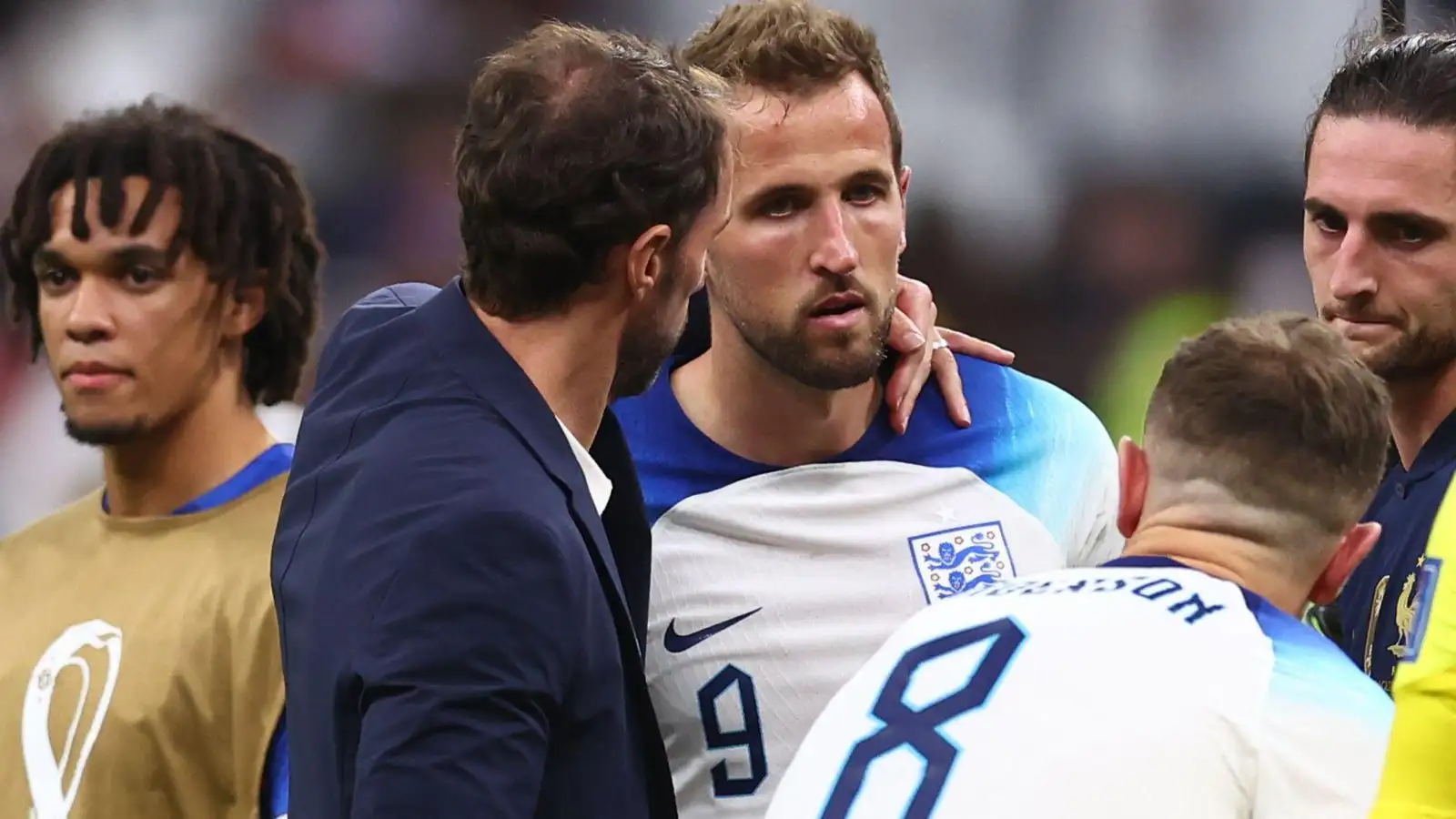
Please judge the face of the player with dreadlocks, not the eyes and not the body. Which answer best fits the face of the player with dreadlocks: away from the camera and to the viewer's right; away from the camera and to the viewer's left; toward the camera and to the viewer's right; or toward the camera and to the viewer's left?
toward the camera and to the viewer's left

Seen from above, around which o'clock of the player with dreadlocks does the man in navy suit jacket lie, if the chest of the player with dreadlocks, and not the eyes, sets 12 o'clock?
The man in navy suit jacket is roughly at 10 o'clock from the player with dreadlocks.

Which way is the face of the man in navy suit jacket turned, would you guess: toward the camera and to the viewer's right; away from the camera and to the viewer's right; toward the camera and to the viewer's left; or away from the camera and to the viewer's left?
away from the camera and to the viewer's right

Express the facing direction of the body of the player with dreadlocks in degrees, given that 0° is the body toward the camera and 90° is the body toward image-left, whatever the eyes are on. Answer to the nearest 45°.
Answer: approximately 45°
